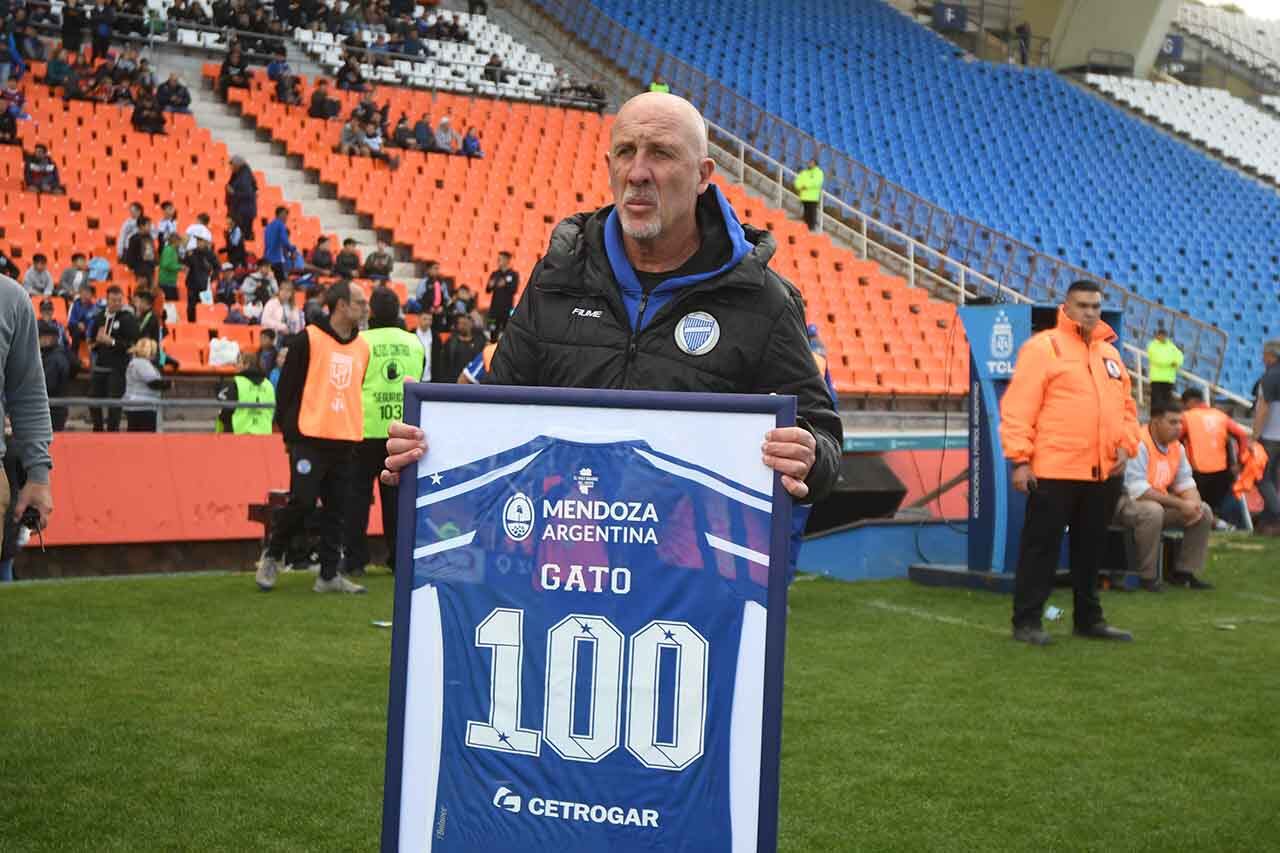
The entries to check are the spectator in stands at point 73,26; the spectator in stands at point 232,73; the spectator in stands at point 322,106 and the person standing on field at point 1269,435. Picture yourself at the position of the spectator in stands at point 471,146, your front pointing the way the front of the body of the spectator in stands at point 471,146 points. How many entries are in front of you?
1

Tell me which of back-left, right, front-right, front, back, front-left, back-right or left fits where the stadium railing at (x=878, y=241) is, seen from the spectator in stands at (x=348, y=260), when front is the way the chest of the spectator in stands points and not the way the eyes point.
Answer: back-left

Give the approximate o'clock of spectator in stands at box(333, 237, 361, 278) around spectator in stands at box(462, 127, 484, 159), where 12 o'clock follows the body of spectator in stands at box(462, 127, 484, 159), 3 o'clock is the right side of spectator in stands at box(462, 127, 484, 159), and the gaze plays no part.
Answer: spectator in stands at box(333, 237, 361, 278) is roughly at 2 o'clock from spectator in stands at box(462, 127, 484, 159).

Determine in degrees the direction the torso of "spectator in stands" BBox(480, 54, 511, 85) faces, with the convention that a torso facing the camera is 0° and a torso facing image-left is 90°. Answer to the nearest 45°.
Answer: approximately 0°

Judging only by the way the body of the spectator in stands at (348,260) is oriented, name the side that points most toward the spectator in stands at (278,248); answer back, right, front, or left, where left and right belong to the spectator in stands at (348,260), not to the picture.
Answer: right

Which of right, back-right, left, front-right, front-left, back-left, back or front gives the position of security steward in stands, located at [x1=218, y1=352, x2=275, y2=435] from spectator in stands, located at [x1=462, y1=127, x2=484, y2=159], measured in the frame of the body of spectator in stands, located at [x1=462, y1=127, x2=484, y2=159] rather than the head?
front-right

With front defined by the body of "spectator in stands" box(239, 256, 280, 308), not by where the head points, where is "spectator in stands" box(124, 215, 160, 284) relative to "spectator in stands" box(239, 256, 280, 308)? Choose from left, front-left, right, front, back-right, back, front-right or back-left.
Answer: back-right

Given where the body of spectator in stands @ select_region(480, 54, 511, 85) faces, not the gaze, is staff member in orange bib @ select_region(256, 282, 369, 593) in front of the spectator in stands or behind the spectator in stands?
in front

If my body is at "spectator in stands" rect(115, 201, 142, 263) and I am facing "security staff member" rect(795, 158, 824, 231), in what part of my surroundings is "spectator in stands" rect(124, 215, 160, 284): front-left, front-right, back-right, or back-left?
back-right

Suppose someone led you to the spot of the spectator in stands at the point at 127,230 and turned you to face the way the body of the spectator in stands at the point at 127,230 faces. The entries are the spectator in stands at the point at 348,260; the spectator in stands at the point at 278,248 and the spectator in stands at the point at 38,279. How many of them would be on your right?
1

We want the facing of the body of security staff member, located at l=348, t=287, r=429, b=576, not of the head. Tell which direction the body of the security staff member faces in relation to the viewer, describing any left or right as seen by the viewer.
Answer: facing away from the viewer
